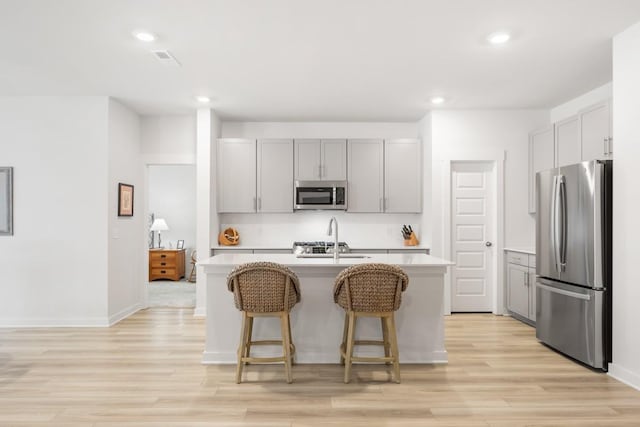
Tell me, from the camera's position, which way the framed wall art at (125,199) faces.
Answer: facing the viewer and to the right of the viewer

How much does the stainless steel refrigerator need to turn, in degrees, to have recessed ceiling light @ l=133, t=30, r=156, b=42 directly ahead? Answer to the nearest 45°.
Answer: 0° — it already faces it

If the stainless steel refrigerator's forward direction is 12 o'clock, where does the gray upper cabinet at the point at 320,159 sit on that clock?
The gray upper cabinet is roughly at 2 o'clock from the stainless steel refrigerator.

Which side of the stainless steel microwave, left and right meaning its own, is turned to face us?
front

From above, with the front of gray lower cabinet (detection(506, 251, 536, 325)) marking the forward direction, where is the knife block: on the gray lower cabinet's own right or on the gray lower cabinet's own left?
on the gray lower cabinet's own right

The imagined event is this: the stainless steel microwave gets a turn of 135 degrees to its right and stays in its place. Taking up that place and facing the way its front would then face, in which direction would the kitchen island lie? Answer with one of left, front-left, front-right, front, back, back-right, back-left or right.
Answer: back-left

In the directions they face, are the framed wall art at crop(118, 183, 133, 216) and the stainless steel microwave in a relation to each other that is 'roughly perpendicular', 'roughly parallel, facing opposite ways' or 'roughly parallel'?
roughly perpendicular

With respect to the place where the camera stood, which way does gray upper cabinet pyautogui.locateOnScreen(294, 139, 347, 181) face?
facing the viewer

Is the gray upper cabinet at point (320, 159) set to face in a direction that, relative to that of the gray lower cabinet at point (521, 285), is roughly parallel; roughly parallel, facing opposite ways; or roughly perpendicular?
roughly perpendicular

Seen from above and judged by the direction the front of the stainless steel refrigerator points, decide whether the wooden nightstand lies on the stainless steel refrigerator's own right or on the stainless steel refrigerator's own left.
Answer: on the stainless steel refrigerator's own right

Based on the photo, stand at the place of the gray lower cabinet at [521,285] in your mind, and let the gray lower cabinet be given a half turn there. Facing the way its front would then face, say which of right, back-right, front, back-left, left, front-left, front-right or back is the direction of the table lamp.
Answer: back-left

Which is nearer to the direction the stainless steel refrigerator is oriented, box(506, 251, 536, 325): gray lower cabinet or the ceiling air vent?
the ceiling air vent

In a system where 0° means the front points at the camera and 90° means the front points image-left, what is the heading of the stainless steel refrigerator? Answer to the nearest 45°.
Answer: approximately 45°

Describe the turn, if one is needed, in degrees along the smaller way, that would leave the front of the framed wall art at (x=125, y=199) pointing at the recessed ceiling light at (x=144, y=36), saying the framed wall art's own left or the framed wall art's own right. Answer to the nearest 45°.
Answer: approximately 45° to the framed wall art's own right

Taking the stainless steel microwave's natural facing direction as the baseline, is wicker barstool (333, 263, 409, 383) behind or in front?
in front

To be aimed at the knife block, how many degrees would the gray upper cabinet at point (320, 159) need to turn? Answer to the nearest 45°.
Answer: approximately 90° to its left

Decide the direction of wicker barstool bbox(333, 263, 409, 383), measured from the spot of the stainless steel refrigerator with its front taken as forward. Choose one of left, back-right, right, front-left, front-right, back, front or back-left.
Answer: front
